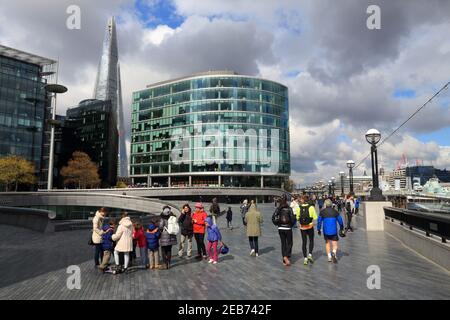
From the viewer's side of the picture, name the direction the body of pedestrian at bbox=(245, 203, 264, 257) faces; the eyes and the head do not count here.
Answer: away from the camera

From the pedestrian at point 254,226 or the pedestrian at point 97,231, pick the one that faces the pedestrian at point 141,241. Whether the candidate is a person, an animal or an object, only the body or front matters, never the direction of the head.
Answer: the pedestrian at point 97,231

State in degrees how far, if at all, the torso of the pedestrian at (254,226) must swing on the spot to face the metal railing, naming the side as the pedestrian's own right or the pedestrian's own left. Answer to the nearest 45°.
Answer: approximately 90° to the pedestrian's own right

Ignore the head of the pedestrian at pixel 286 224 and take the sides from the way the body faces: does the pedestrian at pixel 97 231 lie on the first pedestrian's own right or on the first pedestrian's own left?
on the first pedestrian's own left

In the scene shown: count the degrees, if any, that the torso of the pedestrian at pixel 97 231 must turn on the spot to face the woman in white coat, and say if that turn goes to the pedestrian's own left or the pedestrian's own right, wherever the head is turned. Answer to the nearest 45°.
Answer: approximately 45° to the pedestrian's own right

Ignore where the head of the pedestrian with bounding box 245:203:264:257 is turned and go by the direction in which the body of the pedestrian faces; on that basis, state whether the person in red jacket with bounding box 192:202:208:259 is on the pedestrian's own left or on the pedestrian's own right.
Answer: on the pedestrian's own left

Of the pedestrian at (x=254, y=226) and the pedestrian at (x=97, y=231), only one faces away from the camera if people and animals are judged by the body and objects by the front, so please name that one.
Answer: the pedestrian at (x=254, y=226)

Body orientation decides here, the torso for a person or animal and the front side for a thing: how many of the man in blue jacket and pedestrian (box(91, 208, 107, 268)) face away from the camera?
1

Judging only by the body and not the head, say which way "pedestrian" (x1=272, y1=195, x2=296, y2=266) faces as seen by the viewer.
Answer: away from the camera

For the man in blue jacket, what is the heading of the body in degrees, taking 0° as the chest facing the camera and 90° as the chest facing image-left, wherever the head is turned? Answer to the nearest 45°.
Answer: approximately 180°

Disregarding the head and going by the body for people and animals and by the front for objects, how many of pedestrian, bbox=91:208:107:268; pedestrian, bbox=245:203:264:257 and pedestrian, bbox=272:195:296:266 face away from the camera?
2

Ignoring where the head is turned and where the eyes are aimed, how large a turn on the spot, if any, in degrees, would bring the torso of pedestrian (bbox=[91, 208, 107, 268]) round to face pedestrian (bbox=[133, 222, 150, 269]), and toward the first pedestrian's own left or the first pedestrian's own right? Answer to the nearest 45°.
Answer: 0° — they already face them
